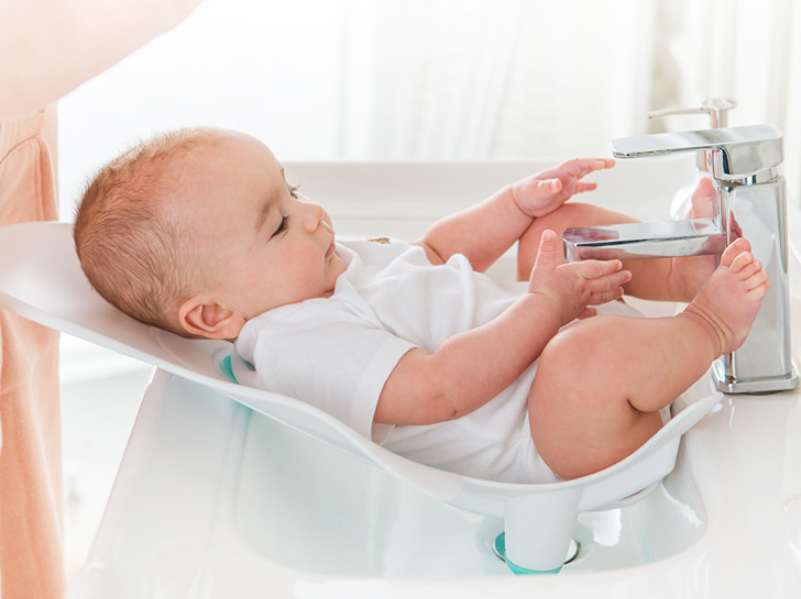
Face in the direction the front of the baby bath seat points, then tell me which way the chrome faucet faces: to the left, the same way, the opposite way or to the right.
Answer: the opposite way

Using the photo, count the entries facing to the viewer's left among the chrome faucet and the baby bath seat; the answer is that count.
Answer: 1

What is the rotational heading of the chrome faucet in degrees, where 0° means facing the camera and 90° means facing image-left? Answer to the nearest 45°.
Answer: approximately 90°

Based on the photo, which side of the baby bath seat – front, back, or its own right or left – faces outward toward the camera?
right
